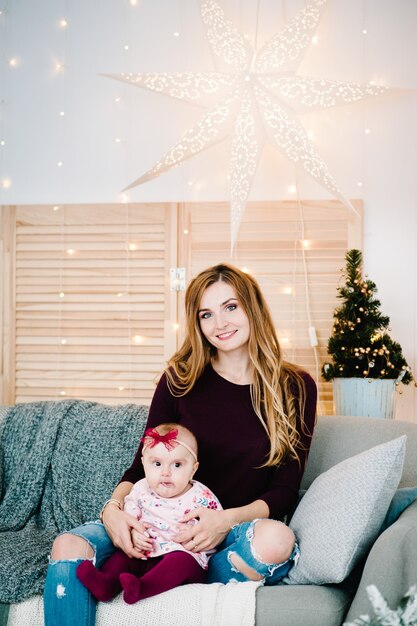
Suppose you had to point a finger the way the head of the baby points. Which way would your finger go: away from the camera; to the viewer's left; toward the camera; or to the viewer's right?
toward the camera

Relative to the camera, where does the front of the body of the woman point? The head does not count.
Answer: toward the camera

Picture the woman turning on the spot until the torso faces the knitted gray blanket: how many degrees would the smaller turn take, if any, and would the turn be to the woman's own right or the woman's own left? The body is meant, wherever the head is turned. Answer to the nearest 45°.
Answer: approximately 135° to the woman's own right

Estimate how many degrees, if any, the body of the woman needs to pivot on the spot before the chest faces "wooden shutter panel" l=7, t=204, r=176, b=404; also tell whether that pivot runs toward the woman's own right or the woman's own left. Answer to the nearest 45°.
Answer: approximately 180°

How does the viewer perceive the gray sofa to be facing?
facing the viewer

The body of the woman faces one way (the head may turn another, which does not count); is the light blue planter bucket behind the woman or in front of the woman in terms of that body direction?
behind

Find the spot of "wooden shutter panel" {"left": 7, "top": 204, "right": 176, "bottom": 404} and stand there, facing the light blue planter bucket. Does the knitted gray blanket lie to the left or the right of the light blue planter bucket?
right

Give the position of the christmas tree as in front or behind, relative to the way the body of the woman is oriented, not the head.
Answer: behind

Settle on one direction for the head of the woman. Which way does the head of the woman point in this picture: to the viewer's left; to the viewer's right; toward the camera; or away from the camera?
toward the camera

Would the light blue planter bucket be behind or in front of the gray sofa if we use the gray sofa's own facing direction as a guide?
behind
